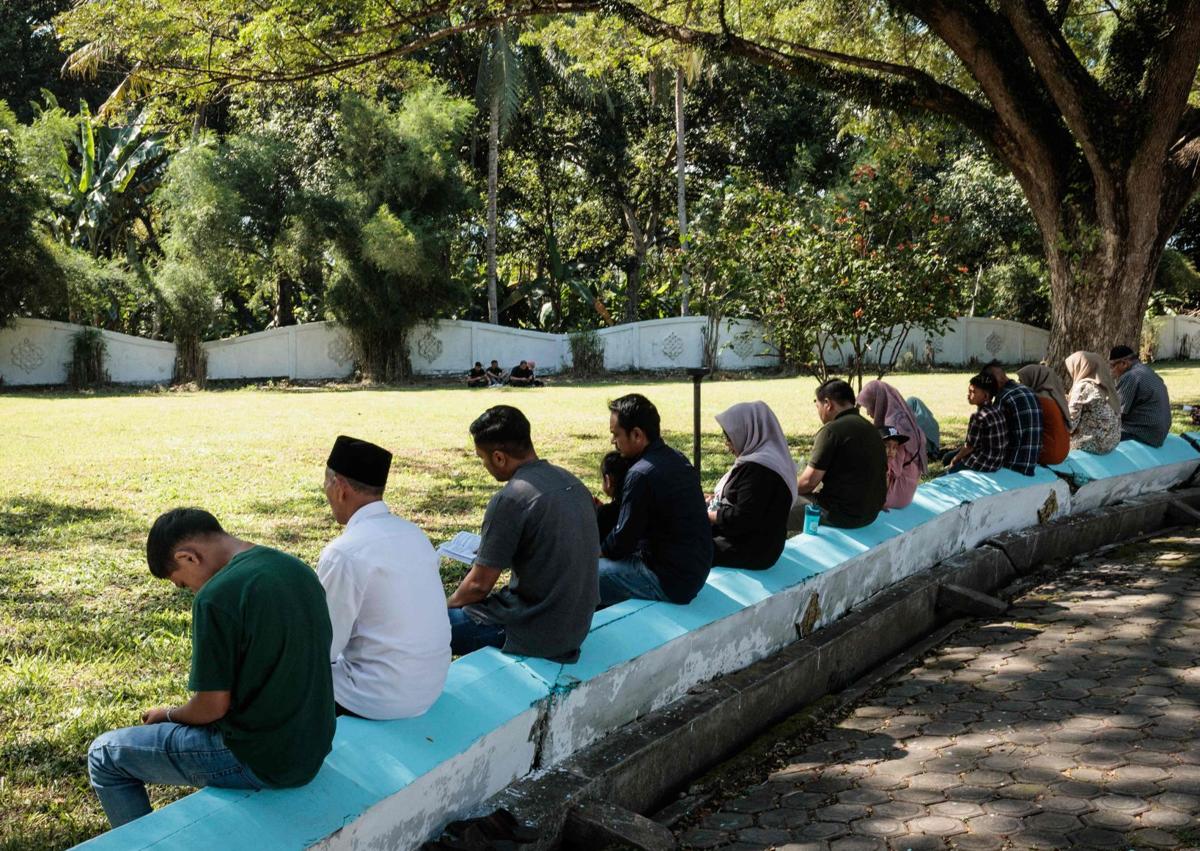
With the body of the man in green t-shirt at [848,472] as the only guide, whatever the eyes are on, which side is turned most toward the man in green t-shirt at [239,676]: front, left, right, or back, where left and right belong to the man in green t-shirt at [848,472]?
left

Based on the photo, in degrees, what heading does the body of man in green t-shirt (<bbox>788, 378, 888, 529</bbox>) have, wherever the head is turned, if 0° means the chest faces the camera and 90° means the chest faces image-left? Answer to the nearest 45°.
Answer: approximately 135°

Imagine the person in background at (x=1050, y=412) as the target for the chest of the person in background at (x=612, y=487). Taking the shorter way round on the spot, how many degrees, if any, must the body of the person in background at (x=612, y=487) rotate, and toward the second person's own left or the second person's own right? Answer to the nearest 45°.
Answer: approximately 90° to the second person's own right

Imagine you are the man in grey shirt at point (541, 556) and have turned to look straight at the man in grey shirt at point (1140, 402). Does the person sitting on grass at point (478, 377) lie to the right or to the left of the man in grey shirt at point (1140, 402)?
left

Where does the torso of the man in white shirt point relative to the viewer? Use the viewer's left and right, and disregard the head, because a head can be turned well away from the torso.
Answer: facing away from the viewer and to the left of the viewer

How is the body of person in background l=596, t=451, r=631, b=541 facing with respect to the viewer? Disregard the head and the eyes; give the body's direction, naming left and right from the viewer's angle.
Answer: facing away from the viewer and to the left of the viewer

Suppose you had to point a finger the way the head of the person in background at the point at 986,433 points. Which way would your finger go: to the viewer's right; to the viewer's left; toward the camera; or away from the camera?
to the viewer's left

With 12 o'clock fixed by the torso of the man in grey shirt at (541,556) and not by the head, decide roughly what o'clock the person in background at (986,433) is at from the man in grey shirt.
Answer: The person in background is roughly at 3 o'clock from the man in grey shirt.

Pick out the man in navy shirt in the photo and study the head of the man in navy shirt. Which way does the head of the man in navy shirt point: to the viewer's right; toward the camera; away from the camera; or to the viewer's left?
to the viewer's left

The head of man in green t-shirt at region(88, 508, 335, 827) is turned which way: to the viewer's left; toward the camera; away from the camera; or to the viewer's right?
to the viewer's left

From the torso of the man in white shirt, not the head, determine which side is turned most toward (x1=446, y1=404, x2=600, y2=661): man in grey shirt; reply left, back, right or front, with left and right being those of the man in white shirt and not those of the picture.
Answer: right

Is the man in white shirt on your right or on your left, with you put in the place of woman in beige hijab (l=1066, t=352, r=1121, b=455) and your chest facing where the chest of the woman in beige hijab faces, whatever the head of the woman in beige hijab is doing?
on your left
